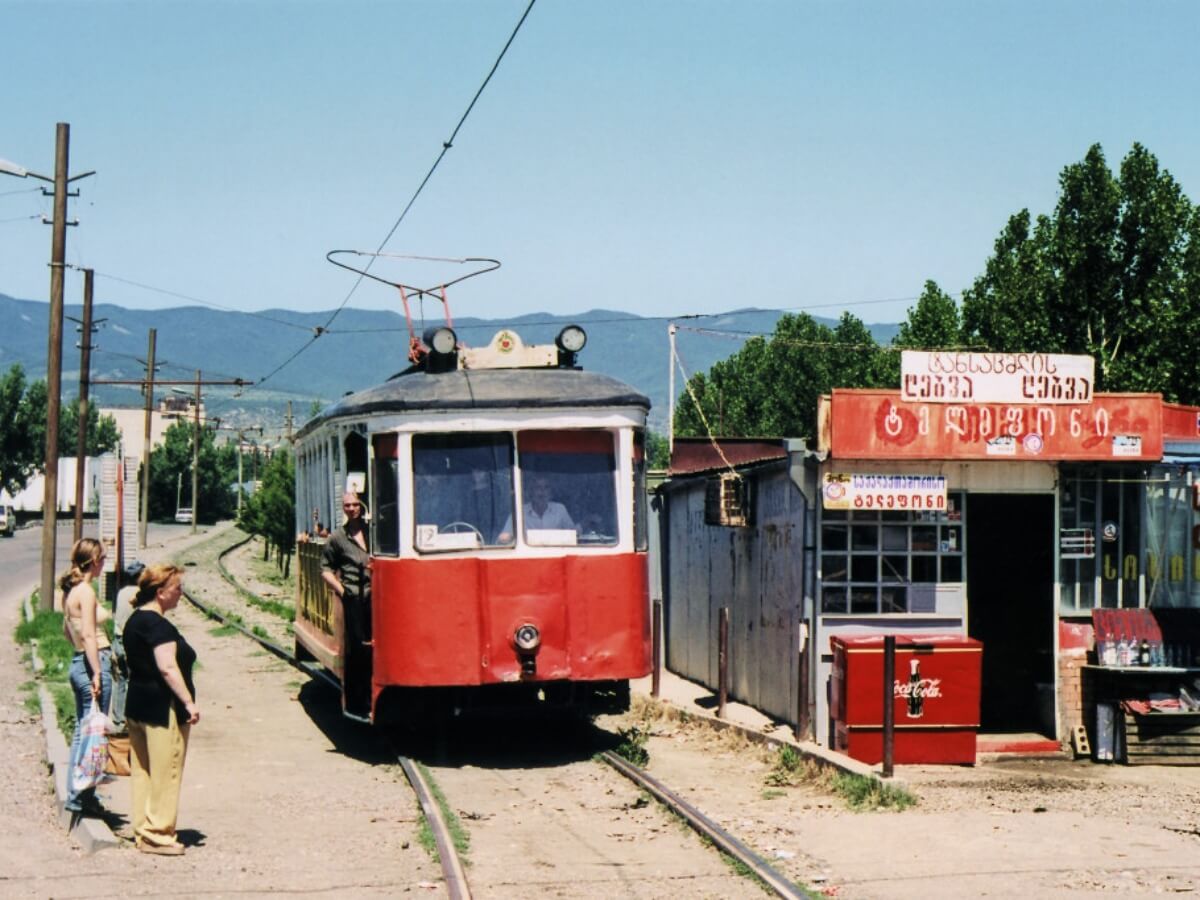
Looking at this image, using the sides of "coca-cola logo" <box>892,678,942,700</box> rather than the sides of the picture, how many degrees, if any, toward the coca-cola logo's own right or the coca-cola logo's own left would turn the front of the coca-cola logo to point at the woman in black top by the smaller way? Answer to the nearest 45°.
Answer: approximately 45° to the coca-cola logo's own right

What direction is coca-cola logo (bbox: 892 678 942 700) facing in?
toward the camera

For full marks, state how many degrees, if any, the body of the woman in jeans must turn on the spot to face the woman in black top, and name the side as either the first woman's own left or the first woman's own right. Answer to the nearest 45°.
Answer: approximately 45° to the first woman's own right

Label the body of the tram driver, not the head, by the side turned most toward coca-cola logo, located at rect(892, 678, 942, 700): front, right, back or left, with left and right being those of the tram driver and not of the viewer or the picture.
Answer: left

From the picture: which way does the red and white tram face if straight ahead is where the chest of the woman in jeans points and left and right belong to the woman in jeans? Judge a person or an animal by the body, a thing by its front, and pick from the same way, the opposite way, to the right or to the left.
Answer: to the right

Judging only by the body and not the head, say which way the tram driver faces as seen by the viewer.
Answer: toward the camera

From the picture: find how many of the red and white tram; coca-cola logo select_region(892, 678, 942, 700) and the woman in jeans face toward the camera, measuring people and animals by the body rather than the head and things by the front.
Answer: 2

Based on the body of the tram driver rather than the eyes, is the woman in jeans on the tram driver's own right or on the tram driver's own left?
on the tram driver's own right

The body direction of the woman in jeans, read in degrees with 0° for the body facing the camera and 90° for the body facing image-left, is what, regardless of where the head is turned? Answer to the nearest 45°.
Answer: approximately 270°
